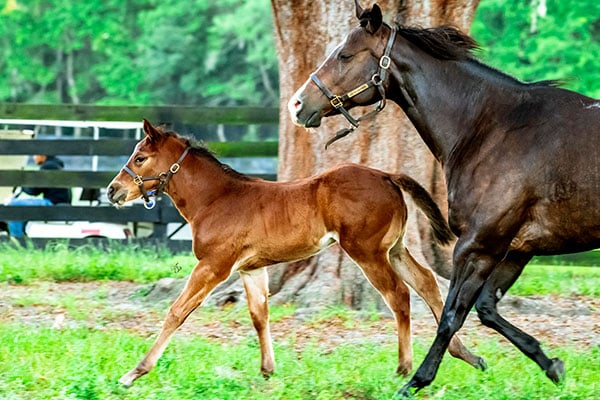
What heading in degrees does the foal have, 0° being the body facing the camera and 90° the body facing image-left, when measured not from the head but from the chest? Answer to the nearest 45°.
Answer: approximately 90°

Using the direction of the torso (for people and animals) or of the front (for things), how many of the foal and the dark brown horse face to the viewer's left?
2

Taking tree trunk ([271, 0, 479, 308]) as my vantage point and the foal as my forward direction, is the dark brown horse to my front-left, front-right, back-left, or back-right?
front-left

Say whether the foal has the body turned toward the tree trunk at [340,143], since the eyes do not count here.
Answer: no

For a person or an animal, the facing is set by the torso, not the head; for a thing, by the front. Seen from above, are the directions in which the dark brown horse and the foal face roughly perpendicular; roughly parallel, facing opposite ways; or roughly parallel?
roughly parallel

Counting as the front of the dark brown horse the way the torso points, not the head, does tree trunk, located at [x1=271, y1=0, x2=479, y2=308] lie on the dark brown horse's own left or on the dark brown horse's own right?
on the dark brown horse's own right

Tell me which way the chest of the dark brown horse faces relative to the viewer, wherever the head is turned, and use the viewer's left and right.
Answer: facing to the left of the viewer

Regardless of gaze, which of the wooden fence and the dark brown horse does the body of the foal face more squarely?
the wooden fence

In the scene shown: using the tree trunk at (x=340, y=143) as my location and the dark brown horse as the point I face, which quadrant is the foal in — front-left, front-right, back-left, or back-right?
front-right

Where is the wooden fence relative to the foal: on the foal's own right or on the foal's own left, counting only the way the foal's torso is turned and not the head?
on the foal's own right

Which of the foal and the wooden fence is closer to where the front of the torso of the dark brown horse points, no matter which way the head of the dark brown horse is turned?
the foal

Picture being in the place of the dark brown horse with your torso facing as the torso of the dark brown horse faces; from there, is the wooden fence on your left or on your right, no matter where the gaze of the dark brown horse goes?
on your right

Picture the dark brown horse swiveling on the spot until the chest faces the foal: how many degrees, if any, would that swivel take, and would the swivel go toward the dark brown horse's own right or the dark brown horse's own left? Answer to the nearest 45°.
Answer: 0° — it already faces it
